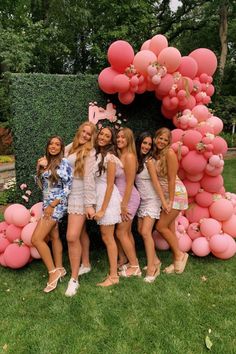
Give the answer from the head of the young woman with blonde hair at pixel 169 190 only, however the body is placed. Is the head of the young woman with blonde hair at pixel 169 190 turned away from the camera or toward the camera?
toward the camera

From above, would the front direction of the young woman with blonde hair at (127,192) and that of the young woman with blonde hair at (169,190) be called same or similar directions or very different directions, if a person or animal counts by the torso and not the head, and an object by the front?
same or similar directions

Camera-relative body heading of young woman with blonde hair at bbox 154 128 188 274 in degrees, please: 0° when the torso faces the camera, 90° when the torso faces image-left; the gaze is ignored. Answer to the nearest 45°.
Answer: approximately 90°

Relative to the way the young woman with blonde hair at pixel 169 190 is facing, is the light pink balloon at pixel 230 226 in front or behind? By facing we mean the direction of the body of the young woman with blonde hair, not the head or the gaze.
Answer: behind
